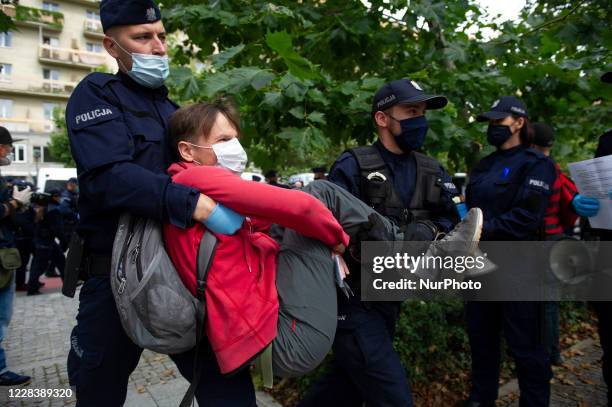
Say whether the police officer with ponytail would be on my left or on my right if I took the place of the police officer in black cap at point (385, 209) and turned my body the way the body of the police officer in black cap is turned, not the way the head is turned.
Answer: on my left

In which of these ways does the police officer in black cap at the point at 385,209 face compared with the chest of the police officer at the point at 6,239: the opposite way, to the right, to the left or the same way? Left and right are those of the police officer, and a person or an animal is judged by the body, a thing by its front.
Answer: to the right

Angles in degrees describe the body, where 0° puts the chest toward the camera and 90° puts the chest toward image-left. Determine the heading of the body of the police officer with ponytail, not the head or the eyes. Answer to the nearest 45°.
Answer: approximately 45°

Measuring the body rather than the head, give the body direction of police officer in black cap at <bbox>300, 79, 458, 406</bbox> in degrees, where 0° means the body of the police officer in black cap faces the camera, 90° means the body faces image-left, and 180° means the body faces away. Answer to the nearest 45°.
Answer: approximately 315°

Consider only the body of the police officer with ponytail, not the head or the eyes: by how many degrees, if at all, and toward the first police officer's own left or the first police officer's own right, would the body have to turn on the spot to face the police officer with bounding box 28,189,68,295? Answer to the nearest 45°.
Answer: approximately 45° to the first police officer's own right

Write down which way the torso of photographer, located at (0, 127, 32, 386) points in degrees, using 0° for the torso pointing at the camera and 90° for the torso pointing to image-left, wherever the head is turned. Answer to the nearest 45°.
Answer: approximately 270°

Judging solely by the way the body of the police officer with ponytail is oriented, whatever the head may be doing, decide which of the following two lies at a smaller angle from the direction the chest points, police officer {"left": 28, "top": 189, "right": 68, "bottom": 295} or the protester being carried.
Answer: the protester being carried

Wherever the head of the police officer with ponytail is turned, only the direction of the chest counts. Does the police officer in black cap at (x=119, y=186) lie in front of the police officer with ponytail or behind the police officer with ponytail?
in front

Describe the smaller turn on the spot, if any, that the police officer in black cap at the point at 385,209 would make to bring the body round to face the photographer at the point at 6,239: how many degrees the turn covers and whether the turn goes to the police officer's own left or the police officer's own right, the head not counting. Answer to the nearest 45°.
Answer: approximately 135° to the police officer's own right
